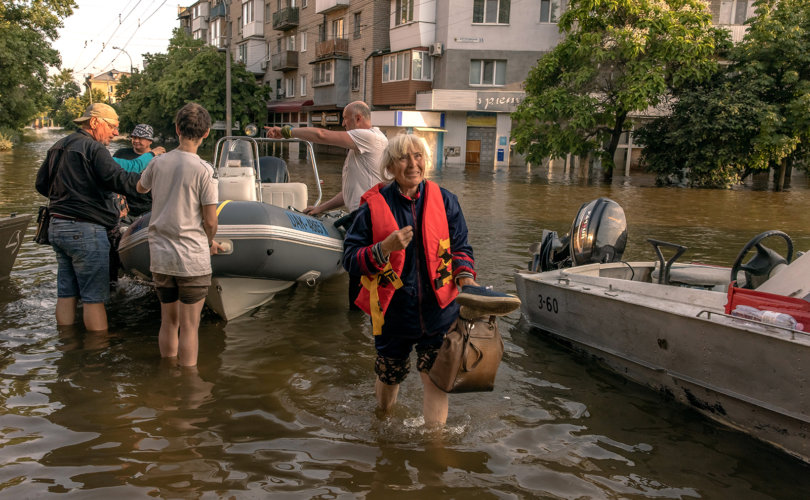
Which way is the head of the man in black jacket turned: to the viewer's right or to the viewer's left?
to the viewer's right

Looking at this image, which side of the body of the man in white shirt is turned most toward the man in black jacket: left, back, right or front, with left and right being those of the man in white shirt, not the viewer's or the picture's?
front

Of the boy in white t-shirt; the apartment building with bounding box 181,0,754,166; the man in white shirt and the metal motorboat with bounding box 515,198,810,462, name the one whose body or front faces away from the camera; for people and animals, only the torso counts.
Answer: the boy in white t-shirt

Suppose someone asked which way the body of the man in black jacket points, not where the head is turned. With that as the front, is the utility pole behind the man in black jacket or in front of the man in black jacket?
in front

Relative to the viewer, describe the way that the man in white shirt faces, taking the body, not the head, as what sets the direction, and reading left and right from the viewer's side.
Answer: facing to the left of the viewer

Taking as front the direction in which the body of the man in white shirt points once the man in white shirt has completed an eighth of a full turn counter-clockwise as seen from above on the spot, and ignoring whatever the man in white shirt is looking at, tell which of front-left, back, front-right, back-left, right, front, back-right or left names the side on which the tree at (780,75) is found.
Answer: back

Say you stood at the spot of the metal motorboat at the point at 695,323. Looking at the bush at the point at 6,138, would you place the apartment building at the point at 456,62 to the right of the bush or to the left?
right

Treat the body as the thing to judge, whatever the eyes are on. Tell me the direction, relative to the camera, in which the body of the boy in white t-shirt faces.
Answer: away from the camera

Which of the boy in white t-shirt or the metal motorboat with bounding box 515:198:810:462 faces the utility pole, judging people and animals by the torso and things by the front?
the boy in white t-shirt

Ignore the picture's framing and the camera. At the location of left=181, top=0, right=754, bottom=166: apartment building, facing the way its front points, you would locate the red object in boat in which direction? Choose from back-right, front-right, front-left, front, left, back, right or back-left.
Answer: front-left

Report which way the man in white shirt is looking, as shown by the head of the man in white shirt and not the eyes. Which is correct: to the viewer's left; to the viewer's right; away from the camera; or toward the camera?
to the viewer's left

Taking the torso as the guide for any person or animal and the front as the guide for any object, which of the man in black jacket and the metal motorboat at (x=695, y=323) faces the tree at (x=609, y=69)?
the man in black jacket

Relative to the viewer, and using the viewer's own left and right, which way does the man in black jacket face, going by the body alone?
facing away from the viewer and to the right of the viewer

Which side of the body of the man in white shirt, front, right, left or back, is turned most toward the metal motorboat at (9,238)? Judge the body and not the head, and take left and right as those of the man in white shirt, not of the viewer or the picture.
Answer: front

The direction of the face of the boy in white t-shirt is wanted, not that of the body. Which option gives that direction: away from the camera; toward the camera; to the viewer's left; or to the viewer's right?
away from the camera

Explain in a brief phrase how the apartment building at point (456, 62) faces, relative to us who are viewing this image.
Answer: facing the viewer and to the left of the viewer

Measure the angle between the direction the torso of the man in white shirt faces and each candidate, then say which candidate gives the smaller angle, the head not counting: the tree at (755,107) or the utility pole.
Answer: the utility pole

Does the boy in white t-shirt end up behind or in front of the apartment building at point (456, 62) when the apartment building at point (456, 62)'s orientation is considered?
in front

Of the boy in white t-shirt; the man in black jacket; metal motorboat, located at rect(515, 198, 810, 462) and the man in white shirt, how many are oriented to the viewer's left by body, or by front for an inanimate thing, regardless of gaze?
1
